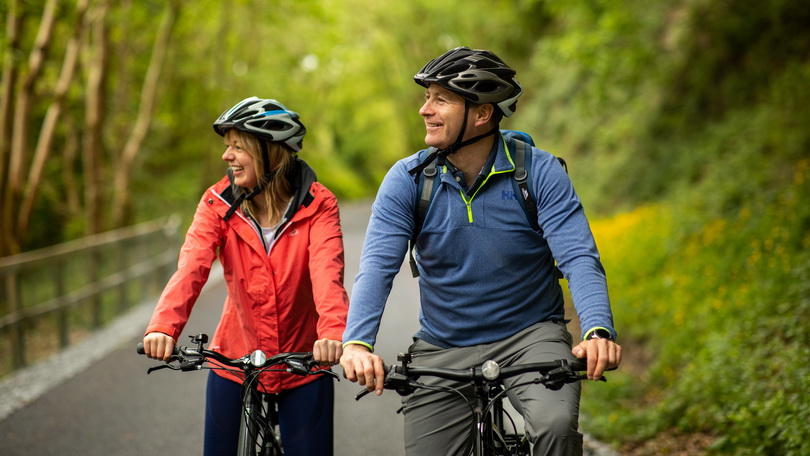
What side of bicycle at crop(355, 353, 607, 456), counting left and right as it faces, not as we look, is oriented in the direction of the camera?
front

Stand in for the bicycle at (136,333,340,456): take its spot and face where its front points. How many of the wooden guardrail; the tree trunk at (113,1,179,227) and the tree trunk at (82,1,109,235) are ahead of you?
0

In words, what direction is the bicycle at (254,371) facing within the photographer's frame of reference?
facing the viewer

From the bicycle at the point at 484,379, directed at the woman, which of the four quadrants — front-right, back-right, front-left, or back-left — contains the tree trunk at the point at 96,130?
front-right

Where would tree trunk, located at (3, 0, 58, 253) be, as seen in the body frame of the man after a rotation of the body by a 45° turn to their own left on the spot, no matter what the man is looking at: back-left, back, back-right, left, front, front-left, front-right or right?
back

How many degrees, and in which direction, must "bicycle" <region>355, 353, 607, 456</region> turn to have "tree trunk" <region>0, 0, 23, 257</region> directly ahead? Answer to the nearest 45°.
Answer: approximately 135° to its right

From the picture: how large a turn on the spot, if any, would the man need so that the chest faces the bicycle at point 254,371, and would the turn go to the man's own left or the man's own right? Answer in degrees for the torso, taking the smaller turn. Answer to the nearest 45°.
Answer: approximately 90° to the man's own right

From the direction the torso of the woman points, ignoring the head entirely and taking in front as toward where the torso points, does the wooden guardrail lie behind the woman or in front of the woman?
behind

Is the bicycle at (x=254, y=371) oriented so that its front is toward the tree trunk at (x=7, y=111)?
no

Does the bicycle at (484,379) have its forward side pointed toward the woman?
no

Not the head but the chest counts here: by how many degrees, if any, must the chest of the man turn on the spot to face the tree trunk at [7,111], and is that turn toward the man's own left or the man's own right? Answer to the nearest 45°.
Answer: approximately 135° to the man's own right

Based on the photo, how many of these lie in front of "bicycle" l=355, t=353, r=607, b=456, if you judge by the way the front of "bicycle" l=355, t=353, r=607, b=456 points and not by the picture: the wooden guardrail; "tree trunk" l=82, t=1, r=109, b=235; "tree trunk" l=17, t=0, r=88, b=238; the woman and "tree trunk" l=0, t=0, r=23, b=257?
0

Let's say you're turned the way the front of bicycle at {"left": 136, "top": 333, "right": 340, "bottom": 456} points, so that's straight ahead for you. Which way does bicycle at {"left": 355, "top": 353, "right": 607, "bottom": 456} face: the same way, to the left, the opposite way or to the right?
the same way

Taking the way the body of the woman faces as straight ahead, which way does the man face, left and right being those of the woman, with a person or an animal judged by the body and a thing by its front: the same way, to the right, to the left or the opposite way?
the same way

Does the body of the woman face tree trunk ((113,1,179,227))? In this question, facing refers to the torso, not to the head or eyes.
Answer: no

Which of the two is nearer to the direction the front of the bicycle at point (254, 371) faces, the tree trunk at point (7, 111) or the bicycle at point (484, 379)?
the bicycle

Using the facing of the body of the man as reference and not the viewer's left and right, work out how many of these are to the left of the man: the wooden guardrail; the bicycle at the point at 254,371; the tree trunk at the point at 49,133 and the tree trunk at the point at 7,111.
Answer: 0

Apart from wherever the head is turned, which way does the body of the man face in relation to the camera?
toward the camera

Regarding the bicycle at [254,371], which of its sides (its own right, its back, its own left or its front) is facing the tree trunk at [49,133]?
back

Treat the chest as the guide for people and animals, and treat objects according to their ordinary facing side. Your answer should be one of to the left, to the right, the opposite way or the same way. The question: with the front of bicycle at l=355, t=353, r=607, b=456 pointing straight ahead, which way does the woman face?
the same way
